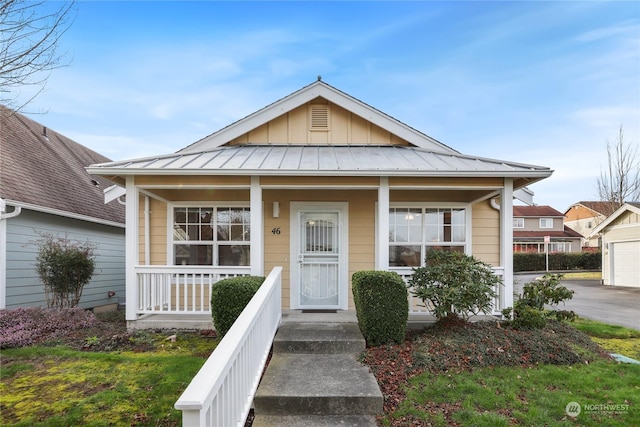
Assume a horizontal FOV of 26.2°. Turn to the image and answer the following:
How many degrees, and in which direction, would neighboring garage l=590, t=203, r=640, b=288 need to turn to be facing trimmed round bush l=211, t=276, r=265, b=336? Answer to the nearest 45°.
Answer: approximately 45° to its left

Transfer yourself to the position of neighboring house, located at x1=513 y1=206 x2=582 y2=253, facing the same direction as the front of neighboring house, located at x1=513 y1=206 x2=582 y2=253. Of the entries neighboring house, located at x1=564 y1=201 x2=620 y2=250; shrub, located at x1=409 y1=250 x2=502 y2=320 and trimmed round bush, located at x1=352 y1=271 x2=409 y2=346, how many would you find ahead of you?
2

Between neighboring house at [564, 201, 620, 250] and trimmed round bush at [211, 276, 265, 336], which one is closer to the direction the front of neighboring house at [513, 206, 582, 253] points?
the trimmed round bush

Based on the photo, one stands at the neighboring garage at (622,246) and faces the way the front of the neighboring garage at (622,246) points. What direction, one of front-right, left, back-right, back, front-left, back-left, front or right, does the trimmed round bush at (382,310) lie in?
front-left

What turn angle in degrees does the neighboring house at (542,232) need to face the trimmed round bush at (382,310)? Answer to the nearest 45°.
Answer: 0° — it already faces it

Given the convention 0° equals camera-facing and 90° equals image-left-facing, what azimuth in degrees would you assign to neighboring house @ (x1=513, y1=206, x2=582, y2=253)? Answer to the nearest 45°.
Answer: approximately 0°

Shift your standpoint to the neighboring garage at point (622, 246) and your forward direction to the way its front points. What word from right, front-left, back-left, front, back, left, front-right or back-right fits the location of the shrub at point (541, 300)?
front-left

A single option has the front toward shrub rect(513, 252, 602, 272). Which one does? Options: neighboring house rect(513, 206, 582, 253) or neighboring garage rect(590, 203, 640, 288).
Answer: neighboring house rect(513, 206, 582, 253)

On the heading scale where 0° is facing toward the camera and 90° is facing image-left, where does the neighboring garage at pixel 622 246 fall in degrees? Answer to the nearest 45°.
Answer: approximately 45°
